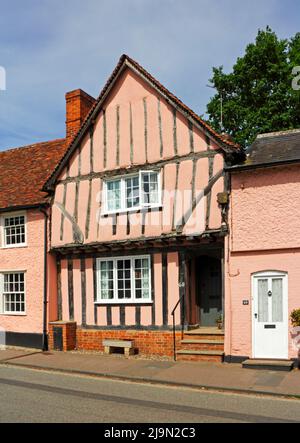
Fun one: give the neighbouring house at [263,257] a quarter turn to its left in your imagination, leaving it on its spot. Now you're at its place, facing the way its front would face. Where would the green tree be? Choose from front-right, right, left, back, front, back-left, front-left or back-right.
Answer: left

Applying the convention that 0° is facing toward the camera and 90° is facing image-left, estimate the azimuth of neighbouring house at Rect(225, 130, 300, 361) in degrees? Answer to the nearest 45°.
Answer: approximately 0°
